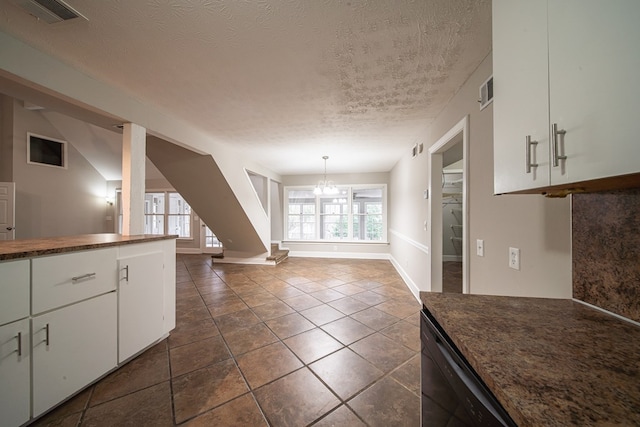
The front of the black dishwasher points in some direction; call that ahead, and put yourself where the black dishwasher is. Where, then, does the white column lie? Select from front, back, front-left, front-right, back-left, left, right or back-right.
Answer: front-right

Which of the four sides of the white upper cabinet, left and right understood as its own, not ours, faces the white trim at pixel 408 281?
right

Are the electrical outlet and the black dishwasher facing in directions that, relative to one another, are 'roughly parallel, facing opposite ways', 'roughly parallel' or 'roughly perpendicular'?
roughly parallel

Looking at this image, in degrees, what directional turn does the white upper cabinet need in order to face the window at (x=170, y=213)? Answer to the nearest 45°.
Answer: approximately 45° to its right

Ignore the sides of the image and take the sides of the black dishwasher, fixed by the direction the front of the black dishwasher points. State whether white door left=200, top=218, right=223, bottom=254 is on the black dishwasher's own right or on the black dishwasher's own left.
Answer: on the black dishwasher's own right

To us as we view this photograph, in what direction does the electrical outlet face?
facing the viewer and to the left of the viewer

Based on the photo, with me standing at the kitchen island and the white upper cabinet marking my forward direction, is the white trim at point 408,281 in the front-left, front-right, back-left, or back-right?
front-left

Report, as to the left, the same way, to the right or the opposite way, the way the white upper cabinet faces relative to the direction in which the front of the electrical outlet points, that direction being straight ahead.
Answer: the same way

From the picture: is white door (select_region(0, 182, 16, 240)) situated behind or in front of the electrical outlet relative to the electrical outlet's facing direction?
in front

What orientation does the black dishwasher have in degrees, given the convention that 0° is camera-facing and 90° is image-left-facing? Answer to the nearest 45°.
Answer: approximately 45°

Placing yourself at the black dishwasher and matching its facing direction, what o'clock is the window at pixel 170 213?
The window is roughly at 2 o'clock from the black dishwasher.

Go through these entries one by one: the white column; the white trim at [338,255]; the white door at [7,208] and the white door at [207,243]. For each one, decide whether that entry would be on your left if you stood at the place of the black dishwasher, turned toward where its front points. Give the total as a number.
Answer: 0

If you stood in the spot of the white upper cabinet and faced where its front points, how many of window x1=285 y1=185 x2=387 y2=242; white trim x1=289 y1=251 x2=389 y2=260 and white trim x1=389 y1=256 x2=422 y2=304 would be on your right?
3

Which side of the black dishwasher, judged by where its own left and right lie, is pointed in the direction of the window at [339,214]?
right

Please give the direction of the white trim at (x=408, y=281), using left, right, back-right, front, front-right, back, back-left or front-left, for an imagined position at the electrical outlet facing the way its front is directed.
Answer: right

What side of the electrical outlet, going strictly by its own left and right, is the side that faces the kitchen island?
front

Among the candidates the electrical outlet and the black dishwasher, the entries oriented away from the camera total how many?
0

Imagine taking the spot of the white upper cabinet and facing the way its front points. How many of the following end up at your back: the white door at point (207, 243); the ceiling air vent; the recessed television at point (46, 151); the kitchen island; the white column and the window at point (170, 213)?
0

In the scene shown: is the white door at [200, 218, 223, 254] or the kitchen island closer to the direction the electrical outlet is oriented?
the kitchen island

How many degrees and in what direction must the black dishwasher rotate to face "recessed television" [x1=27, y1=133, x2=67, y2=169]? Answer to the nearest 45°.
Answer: approximately 45° to its right
